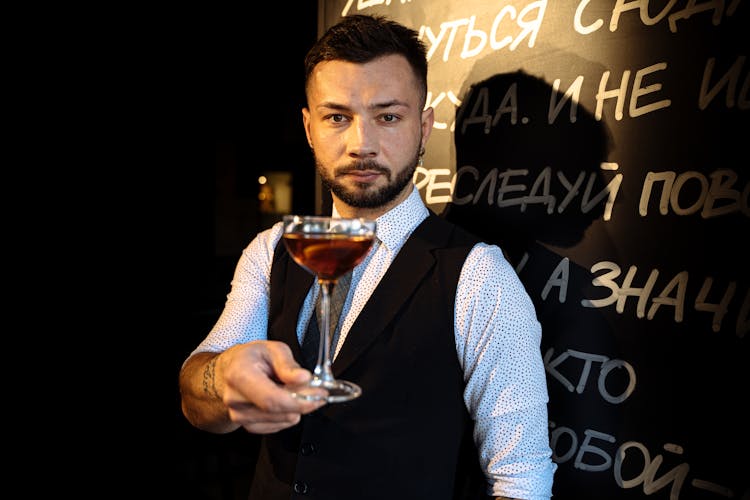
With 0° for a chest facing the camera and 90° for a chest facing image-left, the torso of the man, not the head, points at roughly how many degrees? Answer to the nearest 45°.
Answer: approximately 45°
